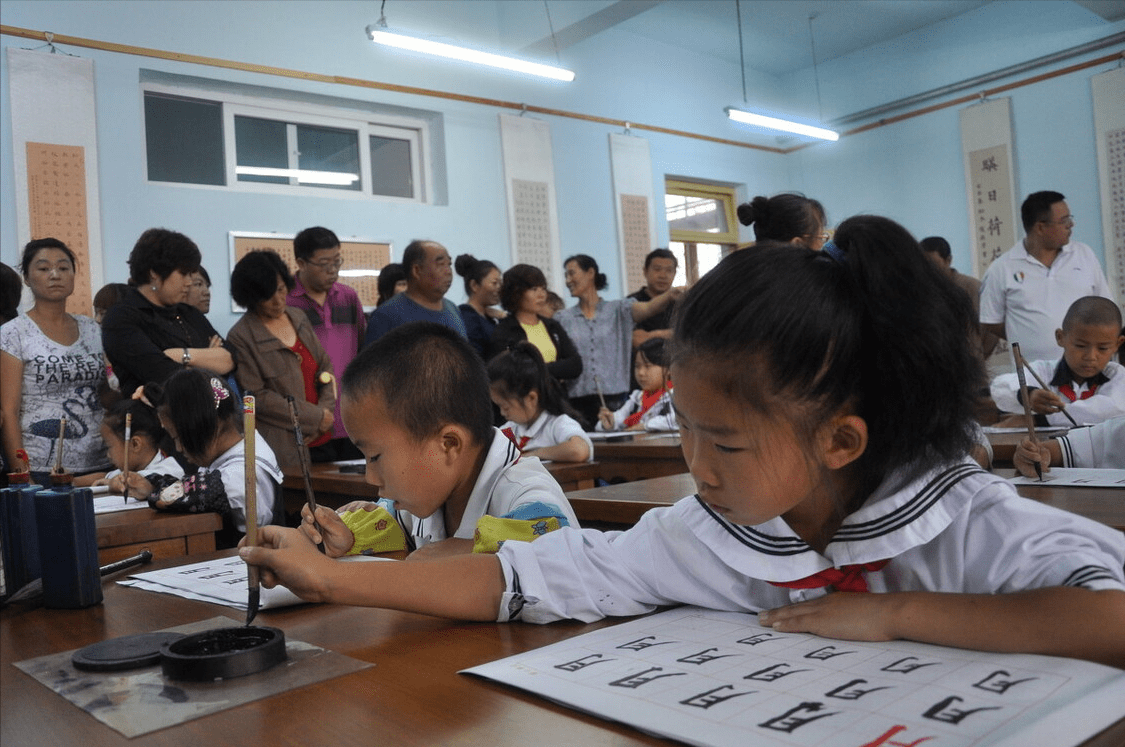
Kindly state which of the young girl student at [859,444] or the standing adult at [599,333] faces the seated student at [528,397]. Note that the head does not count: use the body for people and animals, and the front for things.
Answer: the standing adult

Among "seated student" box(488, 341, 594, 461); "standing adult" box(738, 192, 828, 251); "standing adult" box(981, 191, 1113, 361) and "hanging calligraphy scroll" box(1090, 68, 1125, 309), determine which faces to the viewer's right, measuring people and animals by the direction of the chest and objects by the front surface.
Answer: "standing adult" box(738, 192, 828, 251)

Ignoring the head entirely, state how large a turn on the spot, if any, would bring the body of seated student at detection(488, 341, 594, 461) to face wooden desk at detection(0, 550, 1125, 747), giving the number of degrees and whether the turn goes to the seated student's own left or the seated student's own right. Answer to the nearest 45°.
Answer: approximately 45° to the seated student's own left

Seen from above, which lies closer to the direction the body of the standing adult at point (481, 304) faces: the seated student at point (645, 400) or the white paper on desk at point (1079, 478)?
the seated student

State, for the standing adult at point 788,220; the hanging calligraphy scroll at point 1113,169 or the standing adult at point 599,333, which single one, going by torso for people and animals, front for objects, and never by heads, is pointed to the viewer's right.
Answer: the standing adult at point 788,220

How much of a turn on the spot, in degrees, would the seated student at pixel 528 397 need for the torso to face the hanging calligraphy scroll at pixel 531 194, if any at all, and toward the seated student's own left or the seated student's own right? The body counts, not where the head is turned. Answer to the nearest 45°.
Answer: approximately 135° to the seated student's own right
